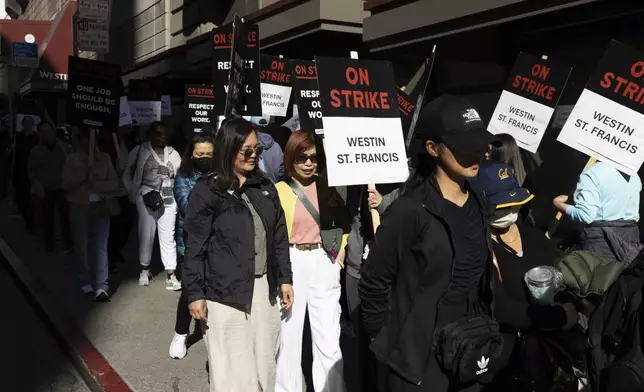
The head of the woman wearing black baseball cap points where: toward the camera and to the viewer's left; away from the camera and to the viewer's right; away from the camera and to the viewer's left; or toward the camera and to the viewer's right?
toward the camera and to the viewer's right

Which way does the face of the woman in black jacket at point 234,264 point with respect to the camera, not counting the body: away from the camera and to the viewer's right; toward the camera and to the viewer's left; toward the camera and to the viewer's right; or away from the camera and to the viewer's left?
toward the camera and to the viewer's right

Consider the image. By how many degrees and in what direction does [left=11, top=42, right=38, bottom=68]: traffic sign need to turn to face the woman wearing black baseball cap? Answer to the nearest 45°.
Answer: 0° — it already faces them

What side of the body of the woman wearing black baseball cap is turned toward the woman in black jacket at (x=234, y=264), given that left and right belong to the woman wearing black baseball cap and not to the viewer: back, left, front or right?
back

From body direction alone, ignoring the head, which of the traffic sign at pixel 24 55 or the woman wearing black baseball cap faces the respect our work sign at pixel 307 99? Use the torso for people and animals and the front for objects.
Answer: the traffic sign

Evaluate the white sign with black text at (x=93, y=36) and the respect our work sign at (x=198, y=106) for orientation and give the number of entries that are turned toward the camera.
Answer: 2

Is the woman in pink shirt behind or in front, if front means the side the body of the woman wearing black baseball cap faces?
behind

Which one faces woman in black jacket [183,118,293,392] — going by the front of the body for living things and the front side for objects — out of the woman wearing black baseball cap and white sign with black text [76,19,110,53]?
the white sign with black text

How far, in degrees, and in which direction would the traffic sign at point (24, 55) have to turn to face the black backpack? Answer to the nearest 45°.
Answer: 0° — it already faces it

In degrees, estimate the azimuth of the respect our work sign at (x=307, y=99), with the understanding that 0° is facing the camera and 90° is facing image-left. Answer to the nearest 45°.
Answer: approximately 0°

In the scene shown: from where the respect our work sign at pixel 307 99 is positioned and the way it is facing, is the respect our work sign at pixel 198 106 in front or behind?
behind
